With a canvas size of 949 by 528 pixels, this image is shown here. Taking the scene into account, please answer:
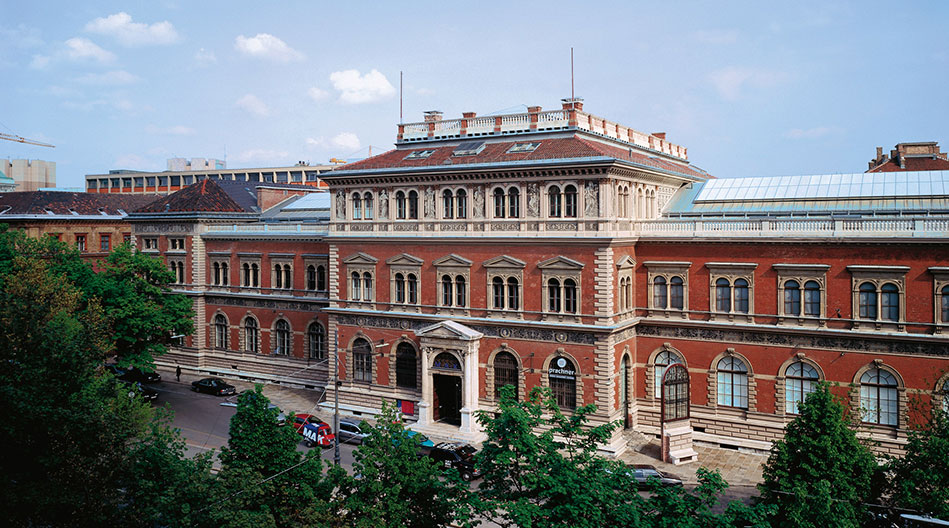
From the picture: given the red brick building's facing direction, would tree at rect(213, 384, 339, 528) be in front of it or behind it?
in front

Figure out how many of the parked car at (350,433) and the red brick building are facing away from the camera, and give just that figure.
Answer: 0

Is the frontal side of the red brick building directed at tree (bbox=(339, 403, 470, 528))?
yes

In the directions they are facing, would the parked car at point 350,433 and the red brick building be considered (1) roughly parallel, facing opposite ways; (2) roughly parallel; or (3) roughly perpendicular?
roughly perpendicular

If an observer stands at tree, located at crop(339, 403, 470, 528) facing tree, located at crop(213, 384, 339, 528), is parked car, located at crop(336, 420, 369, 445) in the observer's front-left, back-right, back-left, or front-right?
front-right

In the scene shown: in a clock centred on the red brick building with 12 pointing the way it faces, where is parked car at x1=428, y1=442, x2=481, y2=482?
The parked car is roughly at 1 o'clock from the red brick building.

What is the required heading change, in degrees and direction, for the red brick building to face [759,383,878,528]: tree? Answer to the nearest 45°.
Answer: approximately 45° to its left

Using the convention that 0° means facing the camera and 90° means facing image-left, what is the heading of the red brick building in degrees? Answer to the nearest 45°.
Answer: approximately 45°
